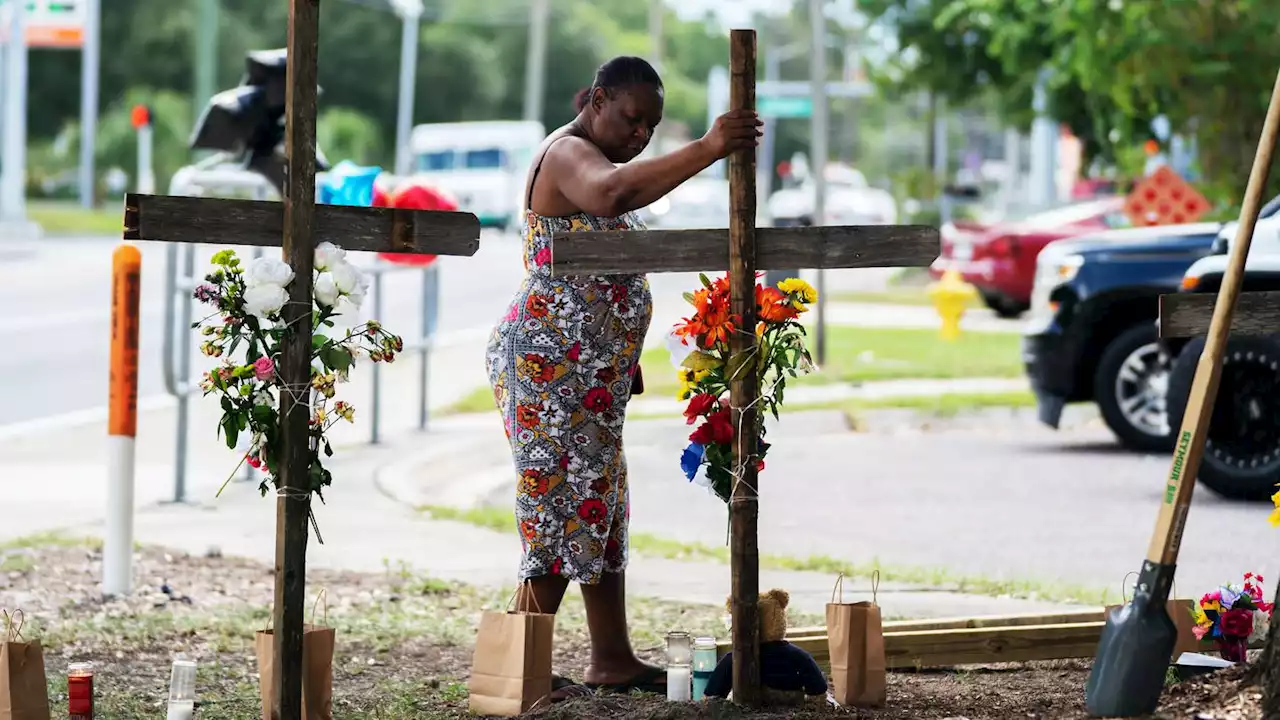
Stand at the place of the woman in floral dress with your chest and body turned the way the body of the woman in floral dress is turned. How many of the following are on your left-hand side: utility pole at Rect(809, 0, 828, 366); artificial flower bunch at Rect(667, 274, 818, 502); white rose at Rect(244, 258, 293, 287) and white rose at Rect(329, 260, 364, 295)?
1

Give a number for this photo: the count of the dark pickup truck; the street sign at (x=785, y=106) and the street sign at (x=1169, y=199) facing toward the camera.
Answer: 2

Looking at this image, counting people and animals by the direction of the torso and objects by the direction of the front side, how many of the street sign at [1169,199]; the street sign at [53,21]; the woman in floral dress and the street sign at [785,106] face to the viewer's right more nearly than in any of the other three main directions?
1

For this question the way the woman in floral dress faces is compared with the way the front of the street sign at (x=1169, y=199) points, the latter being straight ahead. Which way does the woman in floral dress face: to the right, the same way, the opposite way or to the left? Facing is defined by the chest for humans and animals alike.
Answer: to the left

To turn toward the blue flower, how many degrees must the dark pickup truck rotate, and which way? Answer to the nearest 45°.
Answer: approximately 90° to its left

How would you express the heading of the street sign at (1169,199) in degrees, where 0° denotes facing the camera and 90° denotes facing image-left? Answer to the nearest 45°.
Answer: approximately 0°

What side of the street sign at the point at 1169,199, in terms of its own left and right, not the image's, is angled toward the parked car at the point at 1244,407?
front

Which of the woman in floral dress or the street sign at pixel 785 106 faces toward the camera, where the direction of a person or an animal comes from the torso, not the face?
the street sign

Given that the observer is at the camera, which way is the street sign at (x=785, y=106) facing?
facing the viewer

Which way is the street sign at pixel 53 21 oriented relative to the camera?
toward the camera

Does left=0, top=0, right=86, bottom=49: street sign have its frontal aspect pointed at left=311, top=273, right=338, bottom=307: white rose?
yes

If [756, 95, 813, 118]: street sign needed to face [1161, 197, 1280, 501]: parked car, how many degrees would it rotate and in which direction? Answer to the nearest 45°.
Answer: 0° — it already faces it

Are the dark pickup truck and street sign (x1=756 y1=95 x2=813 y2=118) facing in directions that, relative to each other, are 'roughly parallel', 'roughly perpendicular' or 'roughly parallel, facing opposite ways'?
roughly perpendicular

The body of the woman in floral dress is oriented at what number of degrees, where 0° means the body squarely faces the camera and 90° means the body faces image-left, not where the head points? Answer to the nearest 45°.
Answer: approximately 270°

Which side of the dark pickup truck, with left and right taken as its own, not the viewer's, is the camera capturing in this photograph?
left

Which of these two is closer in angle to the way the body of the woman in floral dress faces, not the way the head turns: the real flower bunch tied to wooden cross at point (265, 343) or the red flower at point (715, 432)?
the red flower

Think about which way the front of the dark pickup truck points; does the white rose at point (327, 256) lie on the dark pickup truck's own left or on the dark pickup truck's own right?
on the dark pickup truck's own left

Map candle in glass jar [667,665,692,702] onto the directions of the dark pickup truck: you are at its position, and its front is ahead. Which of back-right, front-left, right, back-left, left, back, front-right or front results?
left

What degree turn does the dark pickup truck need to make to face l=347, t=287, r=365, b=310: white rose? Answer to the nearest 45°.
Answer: approximately 90° to its left
